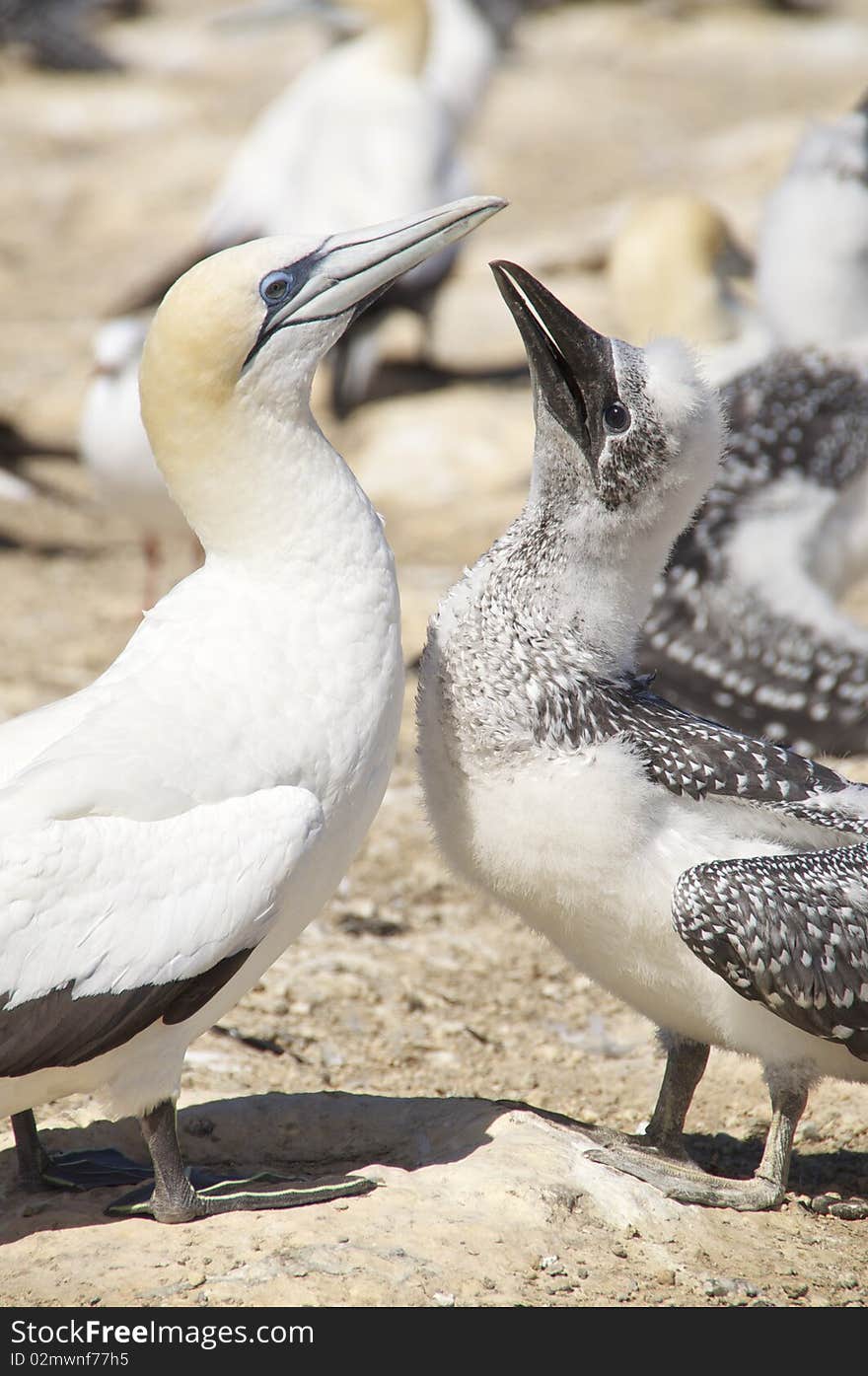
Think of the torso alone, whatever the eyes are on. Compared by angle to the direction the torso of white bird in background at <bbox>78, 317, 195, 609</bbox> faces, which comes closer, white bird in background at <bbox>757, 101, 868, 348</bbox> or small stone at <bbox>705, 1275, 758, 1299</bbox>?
the small stone

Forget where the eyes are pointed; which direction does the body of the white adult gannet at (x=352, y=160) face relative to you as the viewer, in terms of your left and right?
facing to the right of the viewer

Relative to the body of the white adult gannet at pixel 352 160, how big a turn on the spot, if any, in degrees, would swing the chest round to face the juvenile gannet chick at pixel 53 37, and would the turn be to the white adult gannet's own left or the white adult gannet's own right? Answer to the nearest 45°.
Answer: approximately 90° to the white adult gannet's own left

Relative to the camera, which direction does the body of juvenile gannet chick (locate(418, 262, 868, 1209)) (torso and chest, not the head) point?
to the viewer's left

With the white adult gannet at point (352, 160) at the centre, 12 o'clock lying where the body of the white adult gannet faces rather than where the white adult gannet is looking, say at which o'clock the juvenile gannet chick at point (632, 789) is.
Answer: The juvenile gannet chick is roughly at 3 o'clock from the white adult gannet.

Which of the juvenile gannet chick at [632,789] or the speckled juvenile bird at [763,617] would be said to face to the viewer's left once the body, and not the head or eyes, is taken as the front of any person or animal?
the juvenile gannet chick
